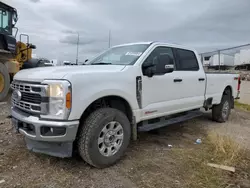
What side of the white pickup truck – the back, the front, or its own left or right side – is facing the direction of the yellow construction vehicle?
right

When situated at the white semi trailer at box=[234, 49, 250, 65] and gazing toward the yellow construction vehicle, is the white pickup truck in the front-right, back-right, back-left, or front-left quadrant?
front-left

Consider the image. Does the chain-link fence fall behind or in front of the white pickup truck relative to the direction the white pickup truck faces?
behind

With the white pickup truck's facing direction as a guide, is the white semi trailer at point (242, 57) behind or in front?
behind

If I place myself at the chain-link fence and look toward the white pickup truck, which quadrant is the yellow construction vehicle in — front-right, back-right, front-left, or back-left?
front-right
